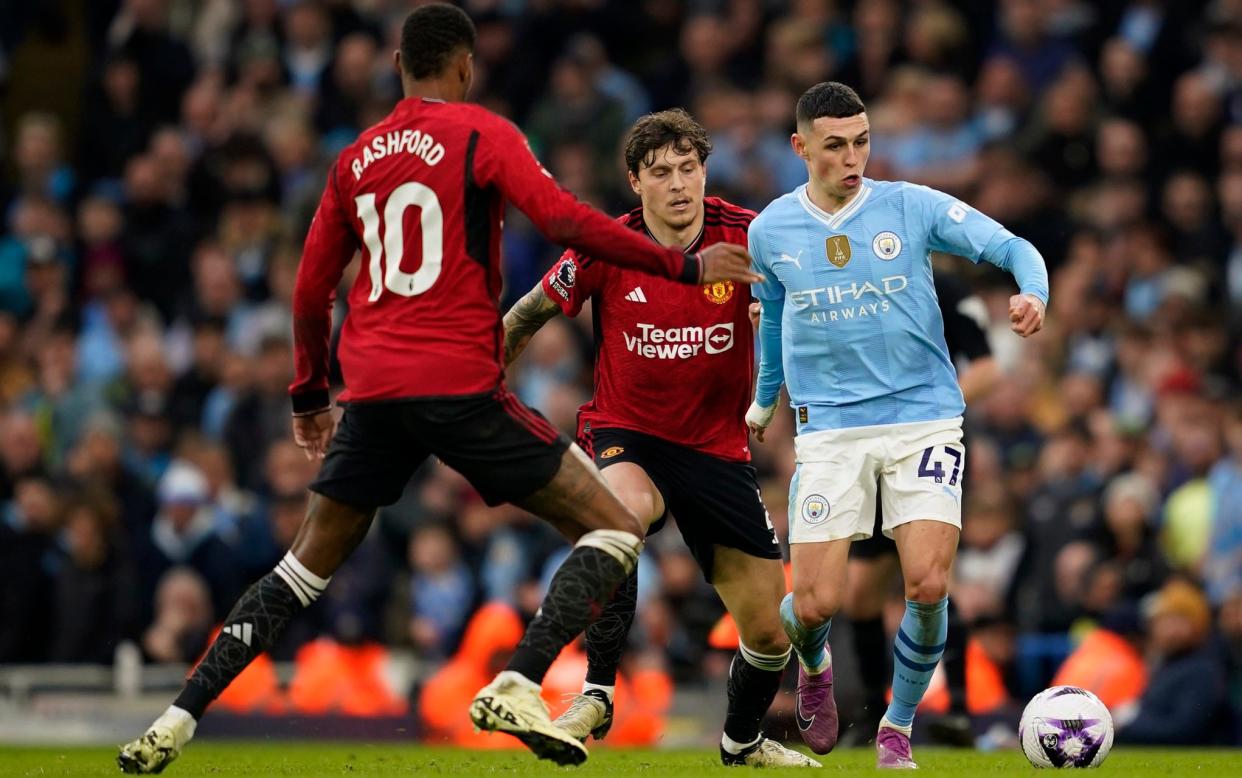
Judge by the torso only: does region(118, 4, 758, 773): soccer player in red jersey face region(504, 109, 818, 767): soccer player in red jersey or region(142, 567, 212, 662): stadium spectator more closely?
the soccer player in red jersey

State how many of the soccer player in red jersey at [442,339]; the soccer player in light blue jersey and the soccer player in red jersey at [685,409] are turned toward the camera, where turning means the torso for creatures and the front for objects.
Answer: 2

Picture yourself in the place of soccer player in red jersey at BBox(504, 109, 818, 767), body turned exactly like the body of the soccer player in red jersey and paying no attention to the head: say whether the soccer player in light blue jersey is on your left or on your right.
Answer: on your left

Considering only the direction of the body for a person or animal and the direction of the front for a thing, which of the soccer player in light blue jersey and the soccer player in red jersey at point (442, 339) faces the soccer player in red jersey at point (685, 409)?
the soccer player in red jersey at point (442, 339)

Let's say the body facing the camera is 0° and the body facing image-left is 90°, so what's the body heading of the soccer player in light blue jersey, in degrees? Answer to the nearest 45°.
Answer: approximately 0°

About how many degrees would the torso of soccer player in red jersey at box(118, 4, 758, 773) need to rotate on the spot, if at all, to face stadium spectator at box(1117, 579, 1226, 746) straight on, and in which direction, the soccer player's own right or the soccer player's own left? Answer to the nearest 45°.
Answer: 0° — they already face them
